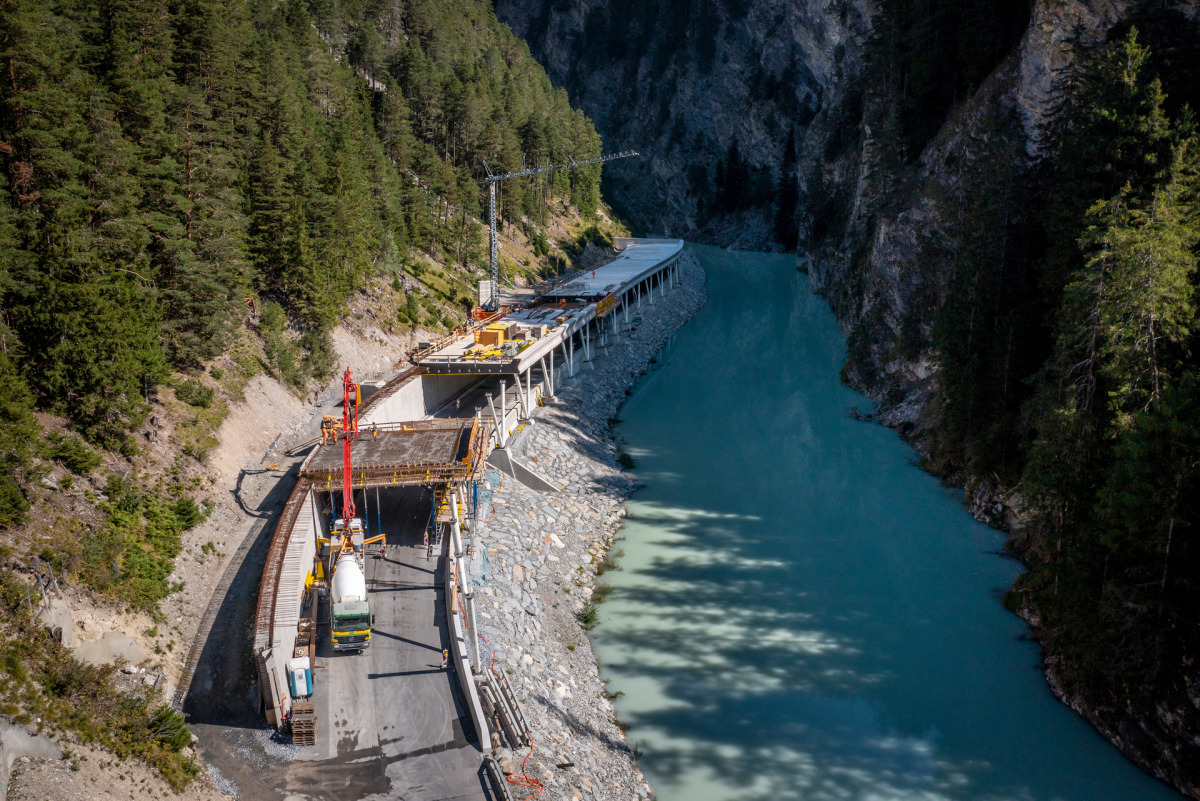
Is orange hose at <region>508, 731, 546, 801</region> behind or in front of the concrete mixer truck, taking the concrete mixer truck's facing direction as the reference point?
in front

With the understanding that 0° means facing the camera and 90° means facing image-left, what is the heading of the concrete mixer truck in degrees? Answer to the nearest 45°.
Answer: approximately 0°
